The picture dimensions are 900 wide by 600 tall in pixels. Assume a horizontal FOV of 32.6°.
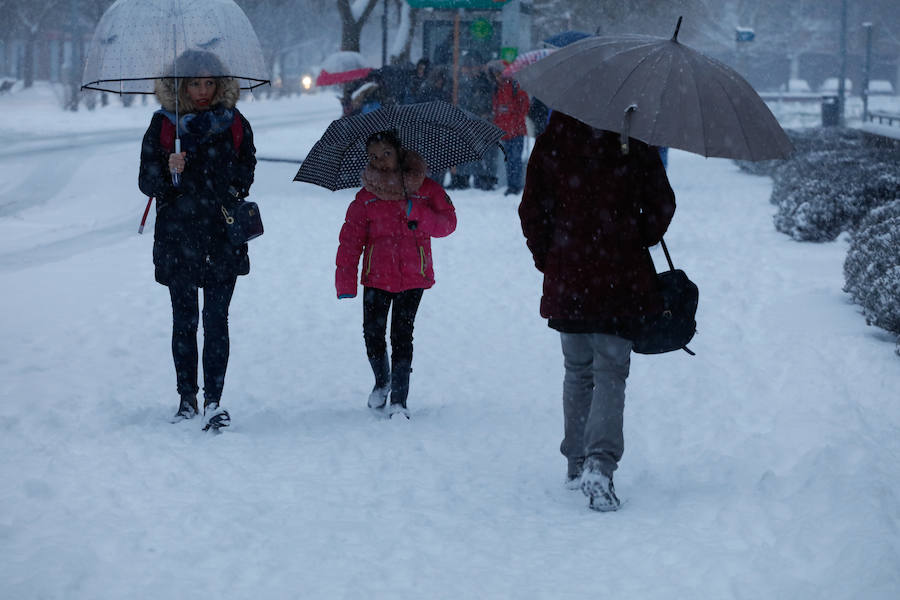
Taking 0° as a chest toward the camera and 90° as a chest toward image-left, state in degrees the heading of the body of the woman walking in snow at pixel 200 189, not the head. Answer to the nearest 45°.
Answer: approximately 0°

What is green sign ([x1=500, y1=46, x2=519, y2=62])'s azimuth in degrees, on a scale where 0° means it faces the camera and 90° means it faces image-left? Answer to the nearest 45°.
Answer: approximately 0°

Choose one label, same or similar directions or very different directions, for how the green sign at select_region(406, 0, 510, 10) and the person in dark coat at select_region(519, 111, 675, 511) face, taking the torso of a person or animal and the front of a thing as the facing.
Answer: very different directions

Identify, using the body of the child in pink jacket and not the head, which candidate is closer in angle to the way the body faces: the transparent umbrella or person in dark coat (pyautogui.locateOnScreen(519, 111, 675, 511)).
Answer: the person in dark coat

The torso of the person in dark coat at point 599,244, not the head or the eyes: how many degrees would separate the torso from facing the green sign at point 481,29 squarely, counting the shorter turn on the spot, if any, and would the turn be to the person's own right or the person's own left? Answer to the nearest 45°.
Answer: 0° — they already face it

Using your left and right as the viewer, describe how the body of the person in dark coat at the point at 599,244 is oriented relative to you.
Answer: facing away from the viewer

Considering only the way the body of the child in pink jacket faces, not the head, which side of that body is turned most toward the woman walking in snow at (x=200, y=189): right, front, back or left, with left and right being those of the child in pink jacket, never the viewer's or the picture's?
right
